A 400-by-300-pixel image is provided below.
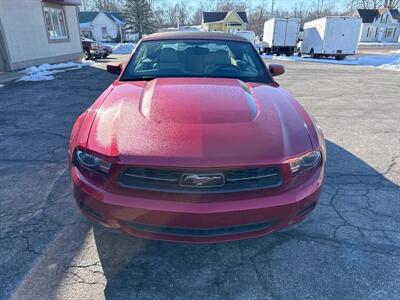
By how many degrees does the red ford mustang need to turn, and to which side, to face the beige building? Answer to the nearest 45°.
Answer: approximately 135° to its right

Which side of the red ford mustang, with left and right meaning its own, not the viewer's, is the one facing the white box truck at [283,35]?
back

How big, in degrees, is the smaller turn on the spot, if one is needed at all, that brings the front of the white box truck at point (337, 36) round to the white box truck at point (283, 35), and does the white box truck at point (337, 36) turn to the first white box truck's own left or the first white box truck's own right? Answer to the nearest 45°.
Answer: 0° — it already faces it

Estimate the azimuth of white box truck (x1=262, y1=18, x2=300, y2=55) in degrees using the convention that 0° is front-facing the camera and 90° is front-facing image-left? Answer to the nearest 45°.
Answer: approximately 135°

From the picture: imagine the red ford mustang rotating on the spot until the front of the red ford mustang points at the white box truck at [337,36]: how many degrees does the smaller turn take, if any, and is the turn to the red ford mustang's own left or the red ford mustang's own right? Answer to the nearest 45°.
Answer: approximately 135° to the red ford mustang's own left

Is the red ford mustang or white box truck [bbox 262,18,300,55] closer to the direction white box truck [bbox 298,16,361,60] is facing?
the white box truck

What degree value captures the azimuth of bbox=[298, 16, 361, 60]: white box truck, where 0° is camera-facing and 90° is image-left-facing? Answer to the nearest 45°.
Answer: approximately 135°

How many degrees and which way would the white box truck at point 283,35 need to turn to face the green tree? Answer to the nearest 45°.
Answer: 0° — it already faces it
